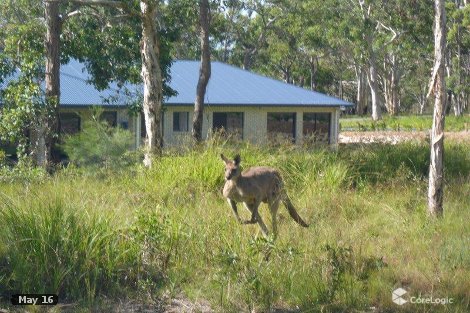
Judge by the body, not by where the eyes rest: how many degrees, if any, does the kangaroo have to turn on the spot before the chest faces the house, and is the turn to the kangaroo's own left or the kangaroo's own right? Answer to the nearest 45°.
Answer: approximately 135° to the kangaroo's own right

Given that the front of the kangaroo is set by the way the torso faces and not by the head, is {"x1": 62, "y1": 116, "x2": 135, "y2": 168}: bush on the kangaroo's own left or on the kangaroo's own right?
on the kangaroo's own right

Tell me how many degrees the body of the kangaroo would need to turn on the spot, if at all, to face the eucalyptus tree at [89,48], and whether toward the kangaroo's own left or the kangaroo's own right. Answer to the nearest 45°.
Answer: approximately 90° to the kangaroo's own right

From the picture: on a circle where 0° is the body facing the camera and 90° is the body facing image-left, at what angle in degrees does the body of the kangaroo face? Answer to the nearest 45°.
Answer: approximately 45°

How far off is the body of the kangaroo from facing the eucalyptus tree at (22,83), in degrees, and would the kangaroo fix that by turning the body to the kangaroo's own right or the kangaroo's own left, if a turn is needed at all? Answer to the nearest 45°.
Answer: approximately 90° to the kangaroo's own right
